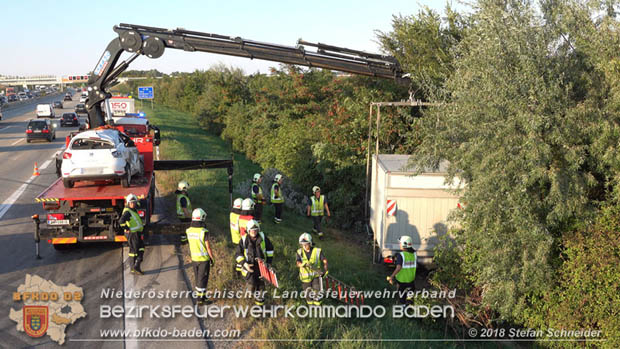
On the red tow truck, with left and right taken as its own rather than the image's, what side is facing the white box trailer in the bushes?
right

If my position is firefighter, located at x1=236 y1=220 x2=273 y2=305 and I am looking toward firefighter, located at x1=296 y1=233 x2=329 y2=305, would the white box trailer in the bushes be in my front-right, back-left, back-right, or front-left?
front-left

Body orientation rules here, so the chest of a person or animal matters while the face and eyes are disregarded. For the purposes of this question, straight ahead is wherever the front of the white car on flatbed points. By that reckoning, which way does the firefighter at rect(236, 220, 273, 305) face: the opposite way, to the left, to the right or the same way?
the opposite way

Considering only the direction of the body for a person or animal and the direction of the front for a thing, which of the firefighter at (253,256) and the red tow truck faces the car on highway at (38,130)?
the red tow truck

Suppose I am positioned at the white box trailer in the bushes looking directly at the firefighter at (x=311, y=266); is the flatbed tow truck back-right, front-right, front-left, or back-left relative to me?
front-right

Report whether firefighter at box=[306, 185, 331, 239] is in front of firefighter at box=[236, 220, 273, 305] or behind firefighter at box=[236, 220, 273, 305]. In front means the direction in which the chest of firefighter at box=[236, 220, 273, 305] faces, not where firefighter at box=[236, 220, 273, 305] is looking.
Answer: behind

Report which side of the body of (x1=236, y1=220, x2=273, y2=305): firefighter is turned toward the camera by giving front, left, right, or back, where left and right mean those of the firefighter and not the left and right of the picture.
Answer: front

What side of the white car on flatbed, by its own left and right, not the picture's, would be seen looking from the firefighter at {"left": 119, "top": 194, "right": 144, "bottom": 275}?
back

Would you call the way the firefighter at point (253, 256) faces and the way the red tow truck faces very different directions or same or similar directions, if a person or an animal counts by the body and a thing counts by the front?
very different directions

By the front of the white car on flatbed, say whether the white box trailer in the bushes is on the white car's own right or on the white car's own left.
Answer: on the white car's own right

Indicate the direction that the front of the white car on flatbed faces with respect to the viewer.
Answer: facing away from the viewer

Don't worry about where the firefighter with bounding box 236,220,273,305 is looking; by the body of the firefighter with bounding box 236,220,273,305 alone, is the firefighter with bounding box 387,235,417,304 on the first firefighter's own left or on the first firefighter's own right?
on the first firefighter's own left

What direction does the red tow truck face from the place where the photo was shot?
facing away from the viewer

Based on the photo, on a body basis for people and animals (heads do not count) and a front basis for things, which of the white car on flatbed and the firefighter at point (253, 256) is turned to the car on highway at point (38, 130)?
the white car on flatbed

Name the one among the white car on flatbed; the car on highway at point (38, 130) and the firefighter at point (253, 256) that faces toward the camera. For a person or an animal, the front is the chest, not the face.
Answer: the firefighter

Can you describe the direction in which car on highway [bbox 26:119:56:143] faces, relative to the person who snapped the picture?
facing away from the viewer
